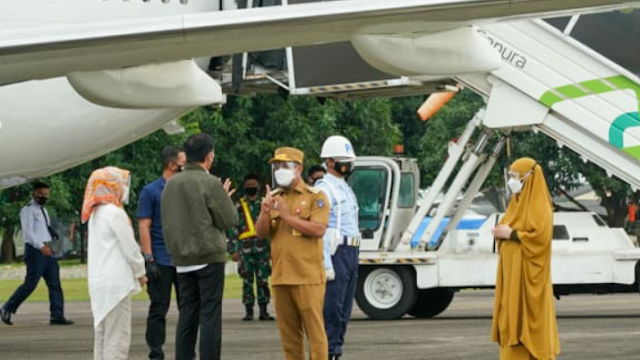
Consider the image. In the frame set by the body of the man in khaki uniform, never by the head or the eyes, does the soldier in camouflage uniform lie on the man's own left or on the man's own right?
on the man's own right

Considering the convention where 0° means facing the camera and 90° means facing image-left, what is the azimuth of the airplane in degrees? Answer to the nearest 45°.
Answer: approximately 45°

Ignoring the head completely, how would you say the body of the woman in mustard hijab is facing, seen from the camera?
to the viewer's left

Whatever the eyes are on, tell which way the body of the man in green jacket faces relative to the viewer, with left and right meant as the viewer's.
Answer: facing away from the viewer and to the right of the viewer

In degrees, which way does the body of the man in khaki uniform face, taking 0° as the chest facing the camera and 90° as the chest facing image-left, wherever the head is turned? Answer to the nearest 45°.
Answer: approximately 45°

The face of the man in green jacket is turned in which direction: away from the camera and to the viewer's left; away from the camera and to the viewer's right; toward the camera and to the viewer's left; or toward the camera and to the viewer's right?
away from the camera and to the viewer's right

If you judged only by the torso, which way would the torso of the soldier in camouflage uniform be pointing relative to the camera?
toward the camera

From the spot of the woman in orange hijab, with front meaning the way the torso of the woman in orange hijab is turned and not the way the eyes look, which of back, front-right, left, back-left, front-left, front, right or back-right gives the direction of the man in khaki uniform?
front-right

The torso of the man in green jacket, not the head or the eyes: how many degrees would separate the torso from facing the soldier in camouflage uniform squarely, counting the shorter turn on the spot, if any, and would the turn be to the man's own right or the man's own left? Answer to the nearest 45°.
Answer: approximately 45° to the man's own left

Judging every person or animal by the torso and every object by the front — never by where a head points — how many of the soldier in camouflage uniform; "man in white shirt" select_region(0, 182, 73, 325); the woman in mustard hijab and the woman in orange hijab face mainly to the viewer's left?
1
